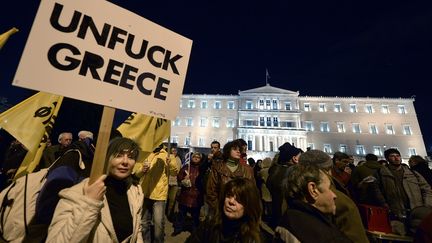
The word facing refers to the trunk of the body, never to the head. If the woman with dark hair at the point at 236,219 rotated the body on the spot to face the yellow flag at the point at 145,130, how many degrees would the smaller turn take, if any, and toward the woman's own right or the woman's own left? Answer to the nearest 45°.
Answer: approximately 90° to the woman's own right

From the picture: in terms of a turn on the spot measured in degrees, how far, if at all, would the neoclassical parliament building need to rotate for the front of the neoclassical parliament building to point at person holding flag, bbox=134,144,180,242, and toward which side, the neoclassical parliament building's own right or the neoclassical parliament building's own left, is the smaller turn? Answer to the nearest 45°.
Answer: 0° — it already faces them

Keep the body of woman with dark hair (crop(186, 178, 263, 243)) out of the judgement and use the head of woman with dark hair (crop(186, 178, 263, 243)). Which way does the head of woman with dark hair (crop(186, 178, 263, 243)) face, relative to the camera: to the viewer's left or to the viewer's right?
to the viewer's left

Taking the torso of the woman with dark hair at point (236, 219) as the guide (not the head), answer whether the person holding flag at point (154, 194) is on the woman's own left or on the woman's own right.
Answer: on the woman's own right

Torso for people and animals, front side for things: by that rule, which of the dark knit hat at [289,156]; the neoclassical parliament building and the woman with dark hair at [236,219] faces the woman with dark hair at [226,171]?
the neoclassical parliament building

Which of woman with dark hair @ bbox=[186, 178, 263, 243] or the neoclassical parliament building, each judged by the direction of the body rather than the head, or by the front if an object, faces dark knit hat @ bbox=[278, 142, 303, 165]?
the neoclassical parliament building
